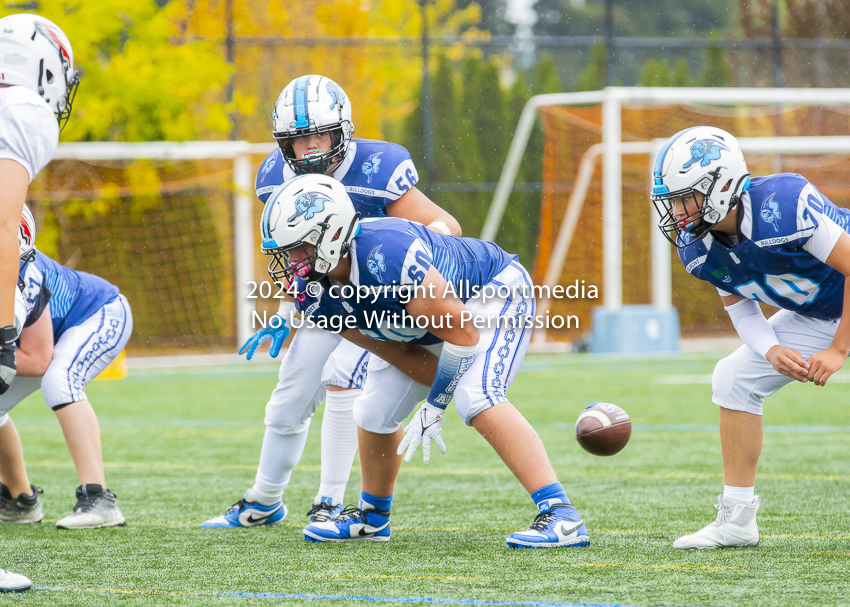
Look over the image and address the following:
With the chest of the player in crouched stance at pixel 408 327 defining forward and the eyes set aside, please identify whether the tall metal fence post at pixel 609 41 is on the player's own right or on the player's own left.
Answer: on the player's own right

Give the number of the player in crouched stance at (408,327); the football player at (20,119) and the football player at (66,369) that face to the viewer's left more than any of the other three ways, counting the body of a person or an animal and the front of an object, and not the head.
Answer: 2

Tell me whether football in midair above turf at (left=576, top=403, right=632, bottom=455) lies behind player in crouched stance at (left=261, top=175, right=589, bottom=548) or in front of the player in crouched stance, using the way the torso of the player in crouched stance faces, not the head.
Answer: behind

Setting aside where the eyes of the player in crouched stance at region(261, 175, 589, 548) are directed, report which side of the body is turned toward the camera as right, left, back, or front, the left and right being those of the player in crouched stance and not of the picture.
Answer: left

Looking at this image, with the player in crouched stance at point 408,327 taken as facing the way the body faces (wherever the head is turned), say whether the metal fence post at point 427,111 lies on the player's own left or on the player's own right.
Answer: on the player's own right

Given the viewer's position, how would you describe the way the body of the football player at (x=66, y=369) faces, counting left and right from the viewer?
facing to the left of the viewer

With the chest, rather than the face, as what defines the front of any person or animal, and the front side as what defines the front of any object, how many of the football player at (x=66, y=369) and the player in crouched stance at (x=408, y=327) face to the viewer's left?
2

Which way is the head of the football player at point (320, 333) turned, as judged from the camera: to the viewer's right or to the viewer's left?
to the viewer's left

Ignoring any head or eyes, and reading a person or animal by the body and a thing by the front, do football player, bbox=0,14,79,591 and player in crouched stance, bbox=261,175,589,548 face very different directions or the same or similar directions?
very different directions

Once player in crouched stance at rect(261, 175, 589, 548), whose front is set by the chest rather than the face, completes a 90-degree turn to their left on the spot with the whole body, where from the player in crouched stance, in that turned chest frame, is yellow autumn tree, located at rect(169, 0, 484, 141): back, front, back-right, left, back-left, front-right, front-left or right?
back

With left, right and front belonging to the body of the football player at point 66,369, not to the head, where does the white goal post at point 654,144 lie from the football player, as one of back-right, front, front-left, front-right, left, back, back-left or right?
back-right

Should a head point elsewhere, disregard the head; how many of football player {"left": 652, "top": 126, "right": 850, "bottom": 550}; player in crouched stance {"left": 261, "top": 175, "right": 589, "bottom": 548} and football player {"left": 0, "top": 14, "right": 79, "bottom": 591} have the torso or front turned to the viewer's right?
1

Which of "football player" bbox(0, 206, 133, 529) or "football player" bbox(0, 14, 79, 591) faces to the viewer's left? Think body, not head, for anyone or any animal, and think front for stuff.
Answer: "football player" bbox(0, 206, 133, 529)

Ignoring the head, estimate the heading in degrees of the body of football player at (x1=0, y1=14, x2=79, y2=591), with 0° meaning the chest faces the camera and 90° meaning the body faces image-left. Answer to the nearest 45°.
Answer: approximately 270°

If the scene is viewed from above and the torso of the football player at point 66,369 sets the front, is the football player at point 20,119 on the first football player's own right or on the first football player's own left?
on the first football player's own left

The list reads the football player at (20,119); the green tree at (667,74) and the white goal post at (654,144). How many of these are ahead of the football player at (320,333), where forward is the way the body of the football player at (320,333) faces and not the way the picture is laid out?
1
